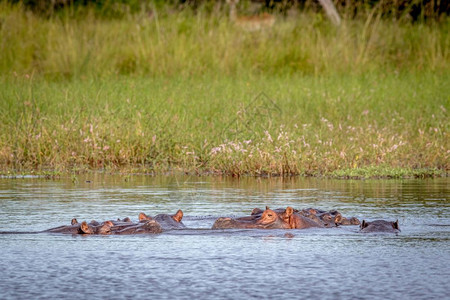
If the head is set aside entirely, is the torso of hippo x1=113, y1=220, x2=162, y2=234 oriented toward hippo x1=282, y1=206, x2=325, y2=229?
yes

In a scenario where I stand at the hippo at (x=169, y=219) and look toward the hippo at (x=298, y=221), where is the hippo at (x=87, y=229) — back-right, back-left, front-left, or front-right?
back-right

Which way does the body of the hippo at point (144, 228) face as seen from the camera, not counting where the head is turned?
to the viewer's right

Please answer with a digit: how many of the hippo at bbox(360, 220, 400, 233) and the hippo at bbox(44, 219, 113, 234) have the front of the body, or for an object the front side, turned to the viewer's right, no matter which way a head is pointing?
1

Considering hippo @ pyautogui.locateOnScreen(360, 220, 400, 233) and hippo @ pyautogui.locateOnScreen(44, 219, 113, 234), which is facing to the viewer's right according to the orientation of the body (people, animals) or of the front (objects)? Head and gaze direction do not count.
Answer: hippo @ pyautogui.locateOnScreen(44, 219, 113, 234)

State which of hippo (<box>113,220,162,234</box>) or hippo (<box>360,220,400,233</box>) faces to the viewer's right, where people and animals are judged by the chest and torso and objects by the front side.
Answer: hippo (<box>113,220,162,234</box>)

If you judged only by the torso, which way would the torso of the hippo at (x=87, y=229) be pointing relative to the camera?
to the viewer's right
